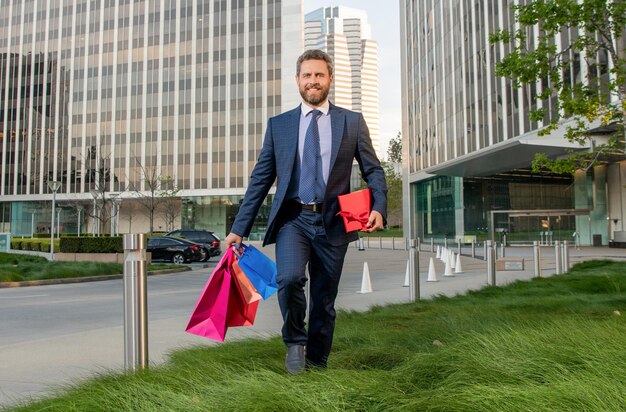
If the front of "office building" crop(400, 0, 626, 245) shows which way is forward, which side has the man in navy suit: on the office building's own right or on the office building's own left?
on the office building's own left

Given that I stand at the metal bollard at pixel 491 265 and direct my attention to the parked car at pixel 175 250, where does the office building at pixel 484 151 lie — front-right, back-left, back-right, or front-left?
front-right

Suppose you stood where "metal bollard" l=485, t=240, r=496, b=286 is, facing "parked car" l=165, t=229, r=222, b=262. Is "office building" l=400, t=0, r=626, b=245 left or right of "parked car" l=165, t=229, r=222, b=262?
right

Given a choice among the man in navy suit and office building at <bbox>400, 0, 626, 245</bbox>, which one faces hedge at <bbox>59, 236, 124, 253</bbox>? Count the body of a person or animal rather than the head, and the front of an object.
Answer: the office building

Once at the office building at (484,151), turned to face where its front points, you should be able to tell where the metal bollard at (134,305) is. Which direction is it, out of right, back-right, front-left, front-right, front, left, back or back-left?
front-left

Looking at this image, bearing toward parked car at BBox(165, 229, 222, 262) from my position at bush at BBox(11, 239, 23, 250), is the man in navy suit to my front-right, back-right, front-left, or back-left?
front-right

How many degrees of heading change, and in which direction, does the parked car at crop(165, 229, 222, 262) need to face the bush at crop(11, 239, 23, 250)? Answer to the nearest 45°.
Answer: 0° — it already faces it

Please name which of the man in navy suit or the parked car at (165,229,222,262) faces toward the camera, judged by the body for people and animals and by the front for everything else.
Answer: the man in navy suit

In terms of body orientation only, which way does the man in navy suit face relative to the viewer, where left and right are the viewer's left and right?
facing the viewer

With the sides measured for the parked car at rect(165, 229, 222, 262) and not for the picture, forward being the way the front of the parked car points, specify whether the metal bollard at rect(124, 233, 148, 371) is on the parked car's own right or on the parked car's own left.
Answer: on the parked car's own left

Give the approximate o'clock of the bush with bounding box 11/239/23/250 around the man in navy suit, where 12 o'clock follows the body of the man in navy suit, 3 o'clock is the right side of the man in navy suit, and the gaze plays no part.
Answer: The bush is roughly at 5 o'clock from the man in navy suit.

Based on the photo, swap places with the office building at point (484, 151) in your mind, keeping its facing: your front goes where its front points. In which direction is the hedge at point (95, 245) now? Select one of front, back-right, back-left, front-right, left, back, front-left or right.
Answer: front

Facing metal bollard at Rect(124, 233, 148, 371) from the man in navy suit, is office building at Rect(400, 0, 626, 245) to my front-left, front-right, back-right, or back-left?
back-right

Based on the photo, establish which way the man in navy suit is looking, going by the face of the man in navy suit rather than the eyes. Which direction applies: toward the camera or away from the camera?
toward the camera

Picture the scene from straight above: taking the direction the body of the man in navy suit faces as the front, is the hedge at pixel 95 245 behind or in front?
behind
